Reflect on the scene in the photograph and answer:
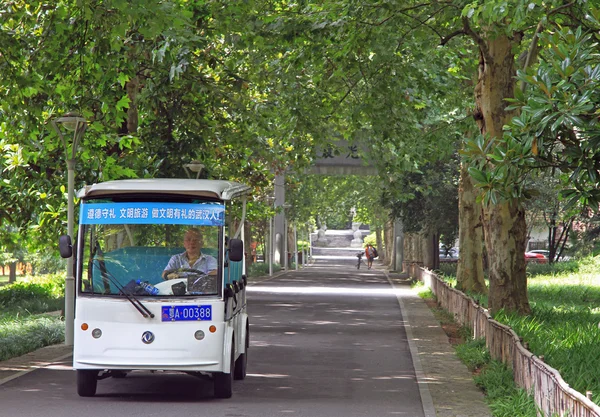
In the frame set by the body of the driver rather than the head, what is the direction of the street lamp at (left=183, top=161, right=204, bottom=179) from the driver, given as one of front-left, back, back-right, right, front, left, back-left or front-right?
back

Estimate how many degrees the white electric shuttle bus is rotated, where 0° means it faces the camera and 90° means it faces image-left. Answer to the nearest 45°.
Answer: approximately 0°

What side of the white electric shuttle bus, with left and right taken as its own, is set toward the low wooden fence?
left

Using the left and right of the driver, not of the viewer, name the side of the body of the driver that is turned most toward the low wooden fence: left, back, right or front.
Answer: left

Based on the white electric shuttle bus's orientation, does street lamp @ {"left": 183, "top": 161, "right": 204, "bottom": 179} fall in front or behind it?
behind
